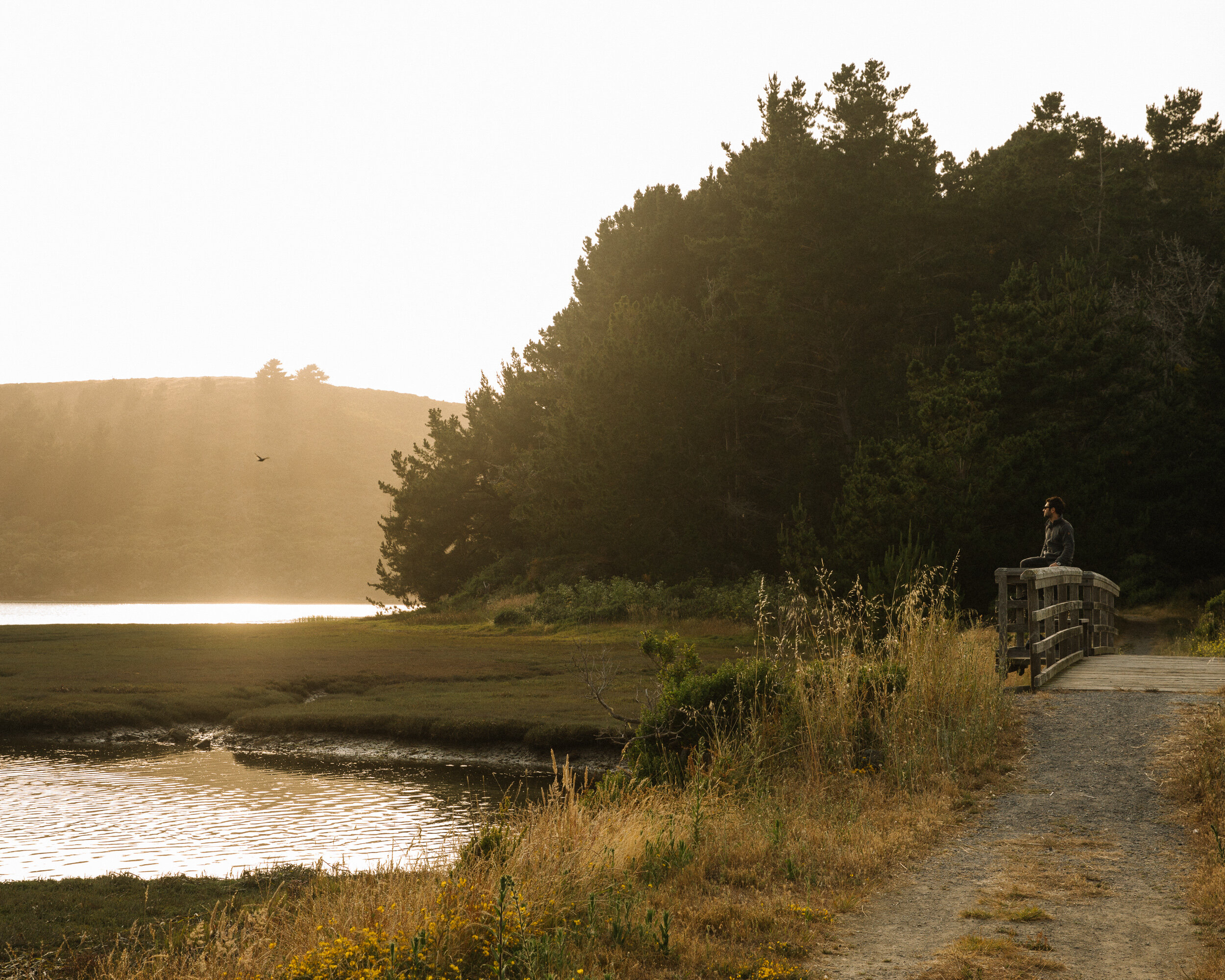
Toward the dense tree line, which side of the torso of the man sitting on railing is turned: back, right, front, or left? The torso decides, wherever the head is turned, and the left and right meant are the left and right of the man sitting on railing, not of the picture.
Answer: right

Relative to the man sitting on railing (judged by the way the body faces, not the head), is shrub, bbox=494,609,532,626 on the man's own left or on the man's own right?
on the man's own right

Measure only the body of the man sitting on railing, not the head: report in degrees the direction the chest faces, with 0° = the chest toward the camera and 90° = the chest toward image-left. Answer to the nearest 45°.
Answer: approximately 90°

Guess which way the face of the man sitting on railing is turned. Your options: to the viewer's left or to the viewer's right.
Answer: to the viewer's left
